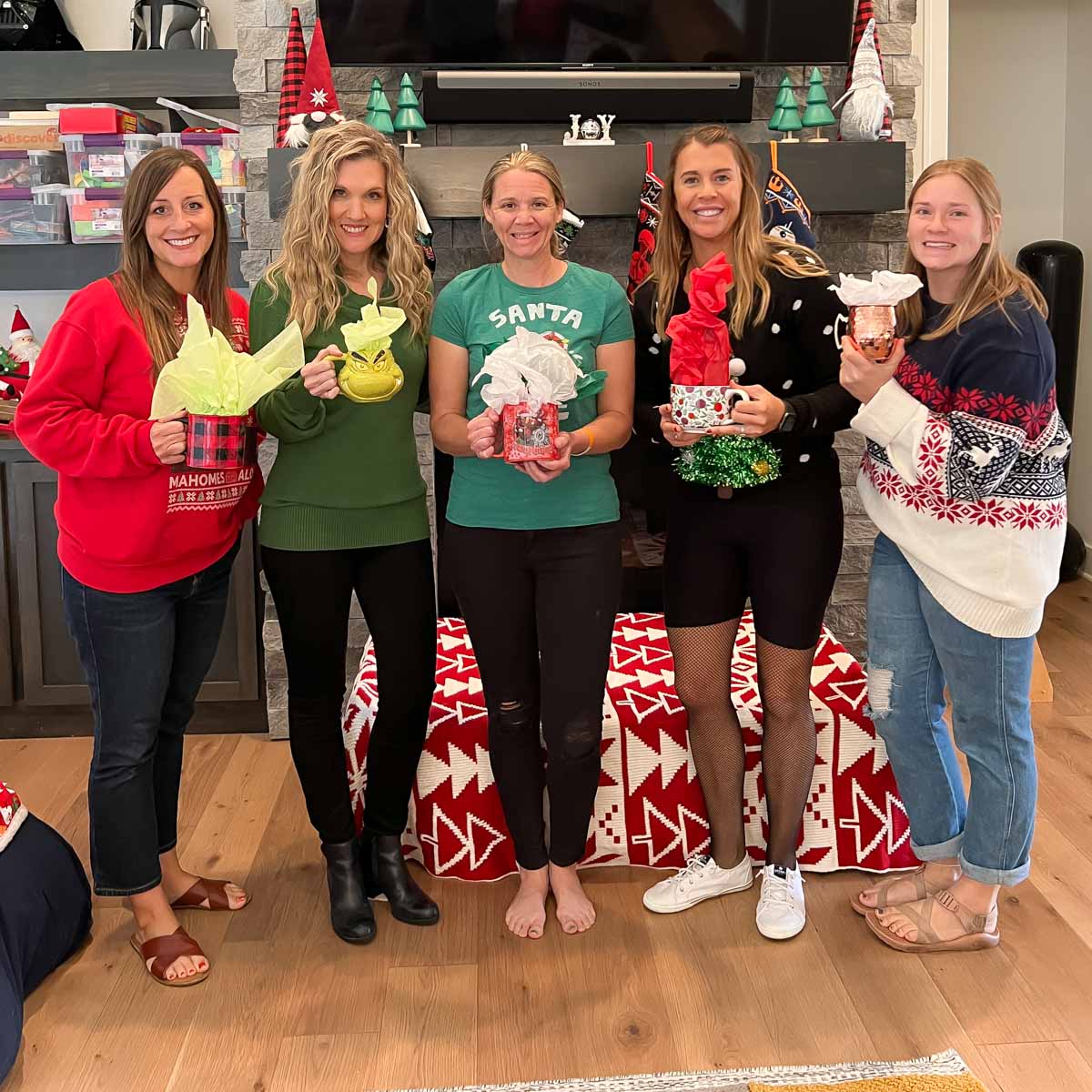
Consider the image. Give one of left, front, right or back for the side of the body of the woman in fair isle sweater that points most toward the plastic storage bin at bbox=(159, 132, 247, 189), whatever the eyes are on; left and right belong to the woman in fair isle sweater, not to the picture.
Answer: right

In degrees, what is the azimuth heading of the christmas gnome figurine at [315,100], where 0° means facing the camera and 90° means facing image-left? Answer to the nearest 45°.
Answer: approximately 0°

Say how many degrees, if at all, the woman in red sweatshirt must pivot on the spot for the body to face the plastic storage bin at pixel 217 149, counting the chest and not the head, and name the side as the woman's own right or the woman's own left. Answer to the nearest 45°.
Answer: approximately 135° to the woman's own left

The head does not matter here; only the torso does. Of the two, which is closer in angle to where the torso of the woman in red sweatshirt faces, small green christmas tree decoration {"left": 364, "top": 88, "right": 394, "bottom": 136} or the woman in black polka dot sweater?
the woman in black polka dot sweater
